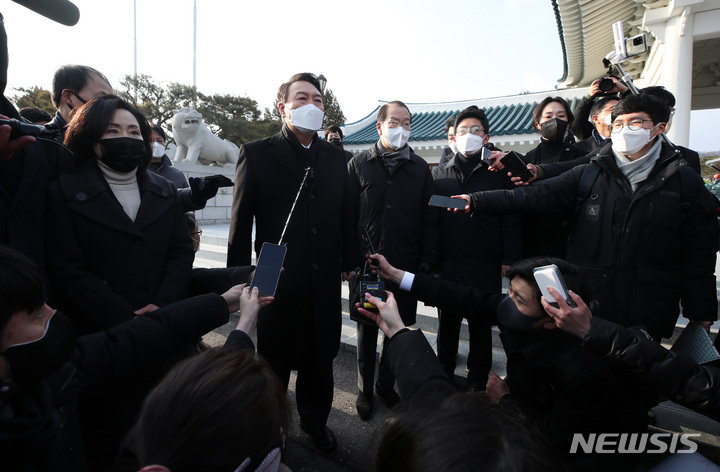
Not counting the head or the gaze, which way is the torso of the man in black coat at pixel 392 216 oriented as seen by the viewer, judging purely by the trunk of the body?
toward the camera

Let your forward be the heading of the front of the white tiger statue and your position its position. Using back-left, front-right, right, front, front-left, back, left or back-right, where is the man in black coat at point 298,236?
front-left

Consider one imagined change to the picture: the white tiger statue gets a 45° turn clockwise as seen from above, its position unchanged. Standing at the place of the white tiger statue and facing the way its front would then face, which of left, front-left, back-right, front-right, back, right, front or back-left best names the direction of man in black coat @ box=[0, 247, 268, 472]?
left

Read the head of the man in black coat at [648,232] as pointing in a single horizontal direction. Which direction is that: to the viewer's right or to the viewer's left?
to the viewer's left

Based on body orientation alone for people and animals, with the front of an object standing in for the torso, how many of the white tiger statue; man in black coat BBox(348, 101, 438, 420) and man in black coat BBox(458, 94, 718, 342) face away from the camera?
0

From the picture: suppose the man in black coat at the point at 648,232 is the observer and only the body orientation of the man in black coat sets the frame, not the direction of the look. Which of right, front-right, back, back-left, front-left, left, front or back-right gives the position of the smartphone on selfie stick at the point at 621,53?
back-right

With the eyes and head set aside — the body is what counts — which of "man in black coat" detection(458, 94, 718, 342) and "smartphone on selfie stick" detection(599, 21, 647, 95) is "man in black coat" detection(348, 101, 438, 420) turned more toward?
the man in black coat

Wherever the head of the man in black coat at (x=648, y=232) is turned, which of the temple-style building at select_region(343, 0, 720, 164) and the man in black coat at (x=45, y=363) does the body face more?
the man in black coat

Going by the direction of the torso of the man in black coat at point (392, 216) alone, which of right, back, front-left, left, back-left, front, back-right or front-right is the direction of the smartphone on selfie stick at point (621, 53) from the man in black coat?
left

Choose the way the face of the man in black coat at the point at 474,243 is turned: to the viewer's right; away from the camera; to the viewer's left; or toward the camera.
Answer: toward the camera
